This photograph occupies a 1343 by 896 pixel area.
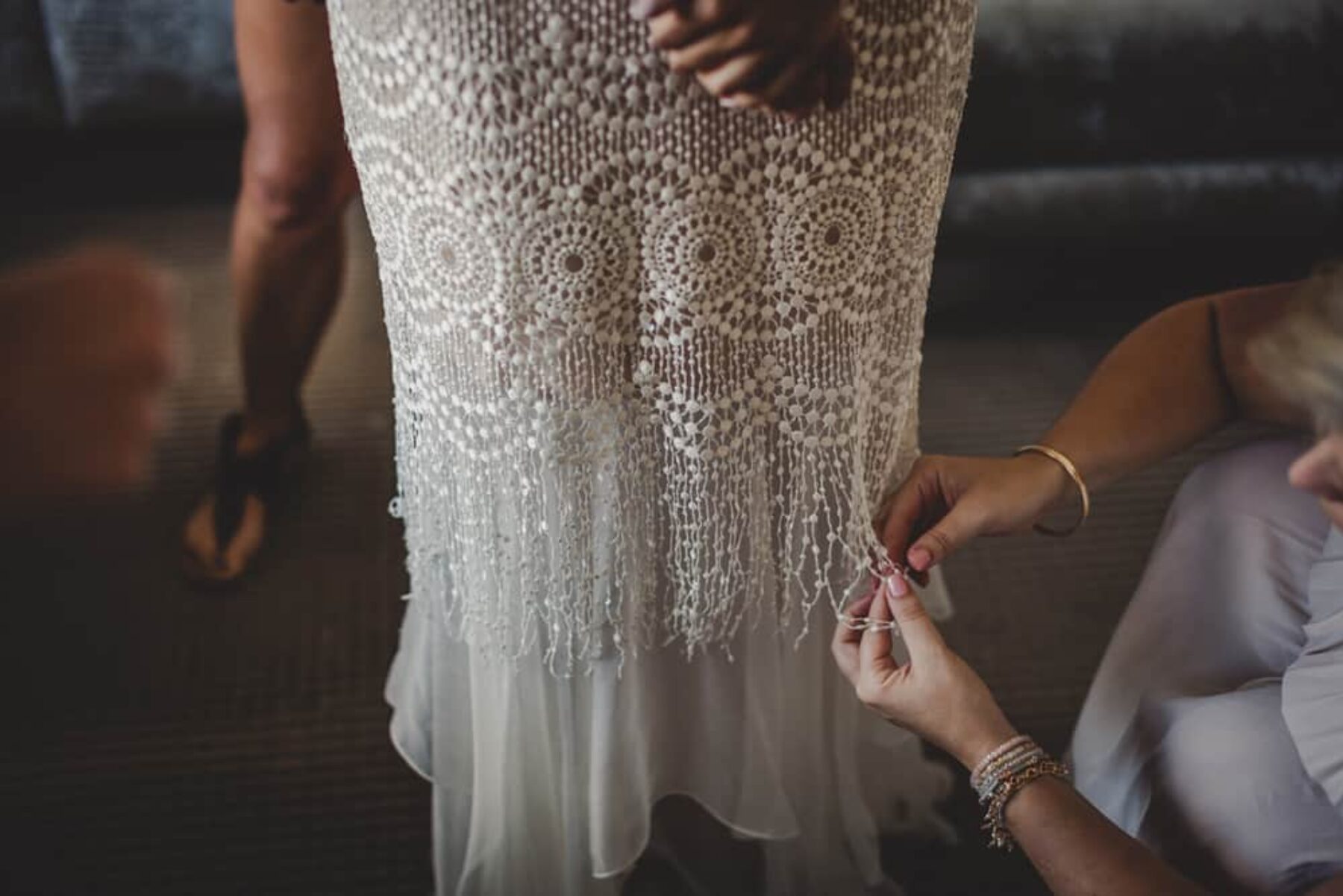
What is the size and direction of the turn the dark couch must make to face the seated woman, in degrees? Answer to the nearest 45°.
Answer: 0° — it already faces them

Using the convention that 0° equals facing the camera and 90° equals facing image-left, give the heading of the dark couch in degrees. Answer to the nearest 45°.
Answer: approximately 0°

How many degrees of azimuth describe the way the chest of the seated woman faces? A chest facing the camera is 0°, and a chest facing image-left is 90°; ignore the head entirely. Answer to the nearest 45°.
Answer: approximately 90°

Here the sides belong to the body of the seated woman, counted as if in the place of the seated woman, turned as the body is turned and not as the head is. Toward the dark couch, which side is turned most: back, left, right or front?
right

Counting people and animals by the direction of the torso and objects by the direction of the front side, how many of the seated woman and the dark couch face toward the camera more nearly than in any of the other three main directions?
1
